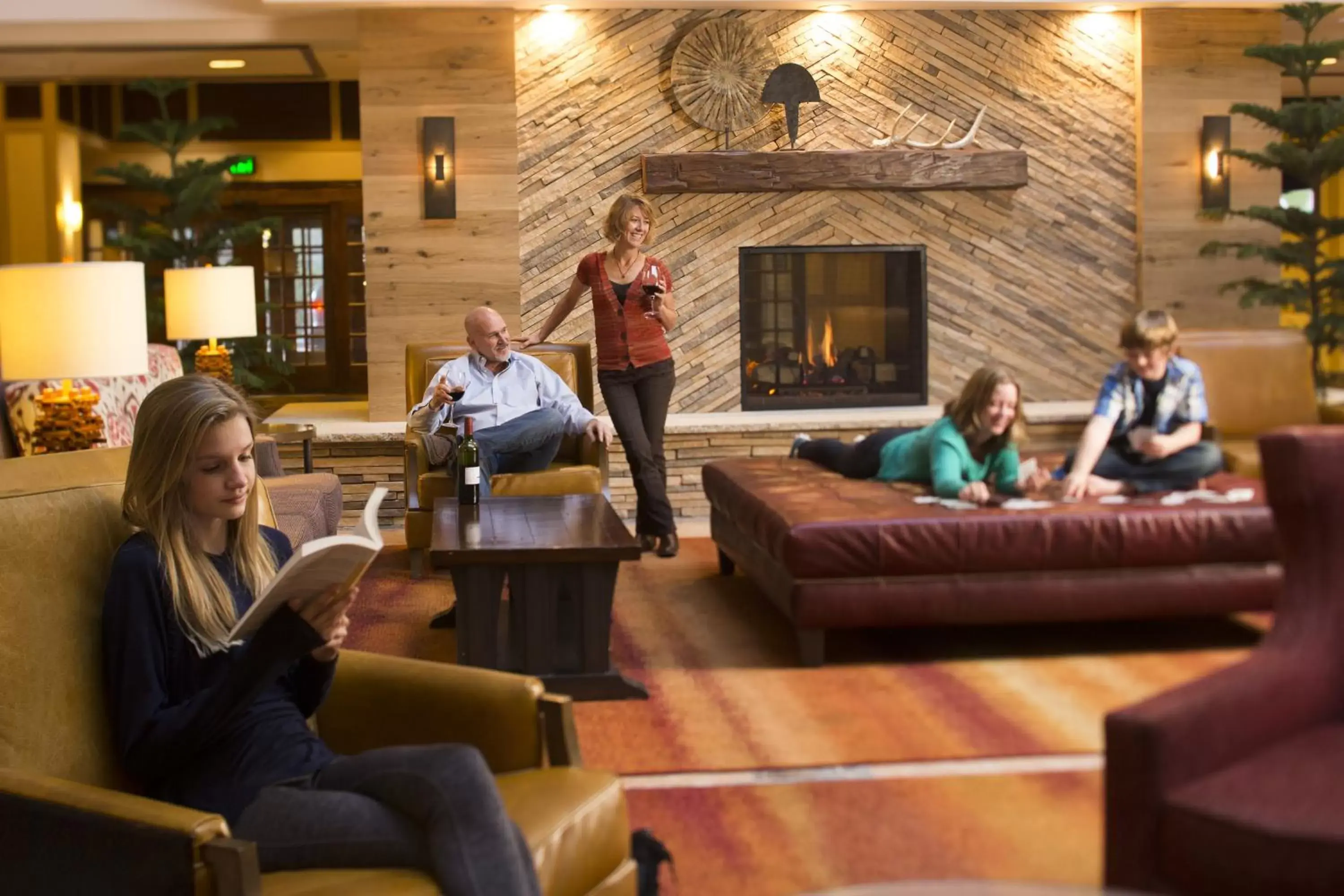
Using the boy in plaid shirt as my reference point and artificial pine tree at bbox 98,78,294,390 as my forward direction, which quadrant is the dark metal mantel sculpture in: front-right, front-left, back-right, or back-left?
front-right

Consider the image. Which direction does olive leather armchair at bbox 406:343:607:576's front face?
toward the camera

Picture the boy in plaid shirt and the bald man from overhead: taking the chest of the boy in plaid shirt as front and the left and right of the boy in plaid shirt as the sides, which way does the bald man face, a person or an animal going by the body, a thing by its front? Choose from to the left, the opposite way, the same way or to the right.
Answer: the same way

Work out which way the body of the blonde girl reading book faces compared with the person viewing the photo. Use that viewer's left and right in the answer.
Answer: facing the viewer and to the right of the viewer

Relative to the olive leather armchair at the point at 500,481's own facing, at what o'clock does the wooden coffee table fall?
The wooden coffee table is roughly at 12 o'clock from the olive leather armchair.

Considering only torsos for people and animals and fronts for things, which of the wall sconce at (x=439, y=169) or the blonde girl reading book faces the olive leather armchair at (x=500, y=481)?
the wall sconce

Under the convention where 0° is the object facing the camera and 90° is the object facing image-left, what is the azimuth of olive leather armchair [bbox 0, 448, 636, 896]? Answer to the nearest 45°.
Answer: approximately 315°

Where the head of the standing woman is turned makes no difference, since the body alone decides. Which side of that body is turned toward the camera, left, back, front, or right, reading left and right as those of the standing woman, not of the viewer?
front

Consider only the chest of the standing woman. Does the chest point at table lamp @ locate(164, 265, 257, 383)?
no

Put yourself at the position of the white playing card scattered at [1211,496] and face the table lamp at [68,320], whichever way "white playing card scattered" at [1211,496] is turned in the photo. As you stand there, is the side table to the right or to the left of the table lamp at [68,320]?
right

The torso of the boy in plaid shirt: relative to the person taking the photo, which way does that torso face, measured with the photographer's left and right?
facing the viewer

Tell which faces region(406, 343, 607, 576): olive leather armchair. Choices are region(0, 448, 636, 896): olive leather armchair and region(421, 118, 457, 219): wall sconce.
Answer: the wall sconce

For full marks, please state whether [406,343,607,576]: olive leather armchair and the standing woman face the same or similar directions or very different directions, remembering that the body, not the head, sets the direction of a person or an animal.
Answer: same or similar directions

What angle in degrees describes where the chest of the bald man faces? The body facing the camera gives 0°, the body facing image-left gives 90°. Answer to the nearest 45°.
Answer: approximately 0°

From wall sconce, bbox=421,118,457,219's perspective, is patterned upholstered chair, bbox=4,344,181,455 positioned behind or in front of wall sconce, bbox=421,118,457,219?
in front

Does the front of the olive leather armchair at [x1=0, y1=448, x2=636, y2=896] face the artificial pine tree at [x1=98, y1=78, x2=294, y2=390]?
no

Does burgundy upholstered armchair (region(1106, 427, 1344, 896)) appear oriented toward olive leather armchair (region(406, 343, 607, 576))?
no

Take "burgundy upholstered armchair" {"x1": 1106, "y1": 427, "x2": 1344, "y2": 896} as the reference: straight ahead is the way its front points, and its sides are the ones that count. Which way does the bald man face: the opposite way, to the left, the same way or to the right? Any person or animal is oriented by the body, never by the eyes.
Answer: to the left
